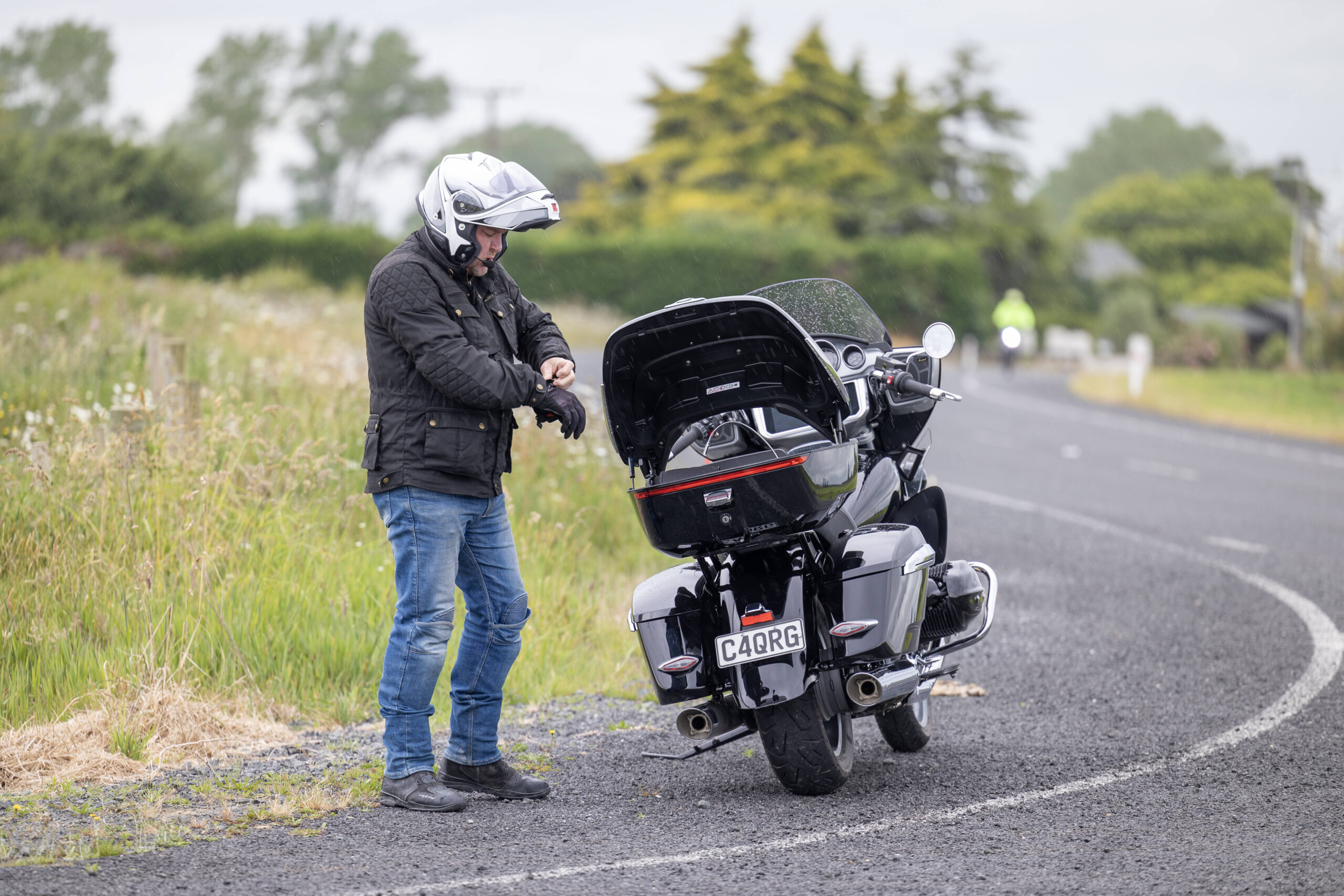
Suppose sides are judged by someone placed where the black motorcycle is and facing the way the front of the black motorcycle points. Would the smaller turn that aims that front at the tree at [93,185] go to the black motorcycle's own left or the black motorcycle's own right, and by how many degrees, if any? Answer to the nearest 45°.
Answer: approximately 90° to the black motorcycle's own left

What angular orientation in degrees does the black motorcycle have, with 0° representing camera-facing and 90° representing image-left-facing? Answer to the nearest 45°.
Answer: approximately 225°

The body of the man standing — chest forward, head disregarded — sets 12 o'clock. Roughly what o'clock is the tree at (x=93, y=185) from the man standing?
The tree is roughly at 7 o'clock from the man standing.

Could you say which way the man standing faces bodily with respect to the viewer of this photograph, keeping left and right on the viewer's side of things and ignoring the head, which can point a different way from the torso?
facing the viewer and to the right of the viewer

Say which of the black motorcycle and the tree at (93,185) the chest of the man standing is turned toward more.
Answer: the black motorcycle

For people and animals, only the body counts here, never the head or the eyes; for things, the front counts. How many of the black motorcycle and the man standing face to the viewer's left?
0

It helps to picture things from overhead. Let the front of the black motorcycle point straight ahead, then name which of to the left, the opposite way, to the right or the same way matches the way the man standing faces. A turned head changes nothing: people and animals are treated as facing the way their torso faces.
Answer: to the right

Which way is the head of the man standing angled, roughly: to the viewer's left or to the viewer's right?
to the viewer's right
